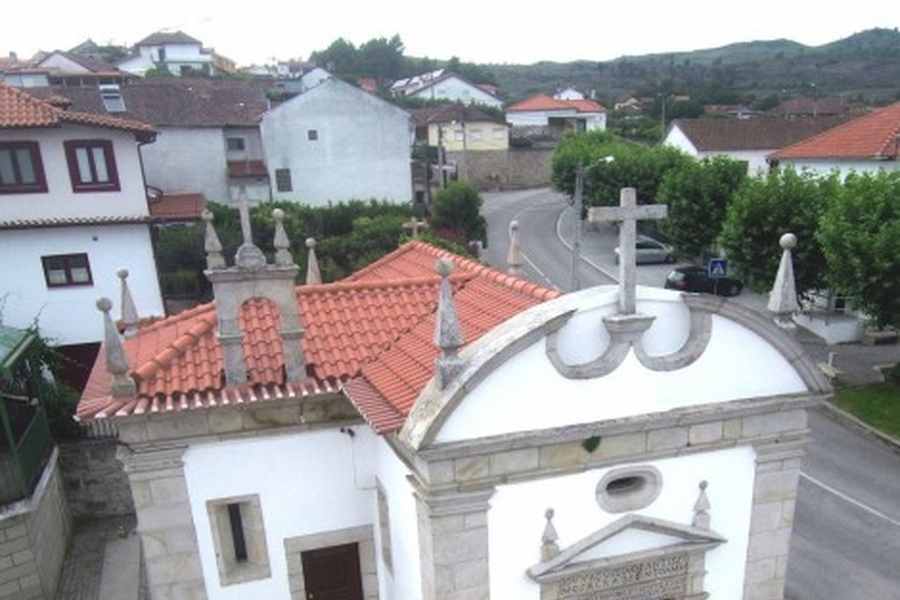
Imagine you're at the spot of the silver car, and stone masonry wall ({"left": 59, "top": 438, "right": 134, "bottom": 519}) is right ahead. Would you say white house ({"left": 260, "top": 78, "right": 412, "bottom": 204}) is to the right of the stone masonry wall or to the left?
right

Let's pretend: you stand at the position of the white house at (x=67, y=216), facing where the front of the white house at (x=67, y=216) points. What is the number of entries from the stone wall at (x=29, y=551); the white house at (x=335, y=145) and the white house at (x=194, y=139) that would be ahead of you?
1

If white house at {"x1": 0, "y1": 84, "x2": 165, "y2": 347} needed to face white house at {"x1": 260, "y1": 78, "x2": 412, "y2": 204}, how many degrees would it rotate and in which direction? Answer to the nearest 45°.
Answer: approximately 135° to its left

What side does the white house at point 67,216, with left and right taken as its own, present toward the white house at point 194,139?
back

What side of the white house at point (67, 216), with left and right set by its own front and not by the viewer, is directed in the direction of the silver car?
left

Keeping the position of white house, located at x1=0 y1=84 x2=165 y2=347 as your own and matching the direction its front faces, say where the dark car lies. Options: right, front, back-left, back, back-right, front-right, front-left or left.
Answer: left

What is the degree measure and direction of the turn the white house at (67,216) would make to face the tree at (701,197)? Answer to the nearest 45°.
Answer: approximately 90° to its left

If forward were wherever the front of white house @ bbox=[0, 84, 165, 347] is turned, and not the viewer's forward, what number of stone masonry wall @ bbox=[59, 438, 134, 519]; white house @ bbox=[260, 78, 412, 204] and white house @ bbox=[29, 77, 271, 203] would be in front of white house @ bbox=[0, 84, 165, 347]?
1

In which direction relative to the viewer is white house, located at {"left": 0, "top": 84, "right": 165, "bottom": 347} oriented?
toward the camera

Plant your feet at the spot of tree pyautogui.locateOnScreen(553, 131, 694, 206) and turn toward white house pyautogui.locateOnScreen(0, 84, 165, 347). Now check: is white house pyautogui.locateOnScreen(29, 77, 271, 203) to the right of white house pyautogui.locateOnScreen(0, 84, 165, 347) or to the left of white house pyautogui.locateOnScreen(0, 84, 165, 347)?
right

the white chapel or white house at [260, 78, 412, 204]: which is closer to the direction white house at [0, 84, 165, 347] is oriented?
the white chapel

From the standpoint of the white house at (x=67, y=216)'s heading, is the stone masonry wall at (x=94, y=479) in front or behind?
in front

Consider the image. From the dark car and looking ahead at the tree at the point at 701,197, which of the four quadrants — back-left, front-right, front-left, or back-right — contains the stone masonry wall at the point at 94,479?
back-left

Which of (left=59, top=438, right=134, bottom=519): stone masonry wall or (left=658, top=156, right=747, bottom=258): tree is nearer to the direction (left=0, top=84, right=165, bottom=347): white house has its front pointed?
the stone masonry wall

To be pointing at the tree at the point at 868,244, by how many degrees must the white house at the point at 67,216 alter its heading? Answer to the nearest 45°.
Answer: approximately 45° to its left
